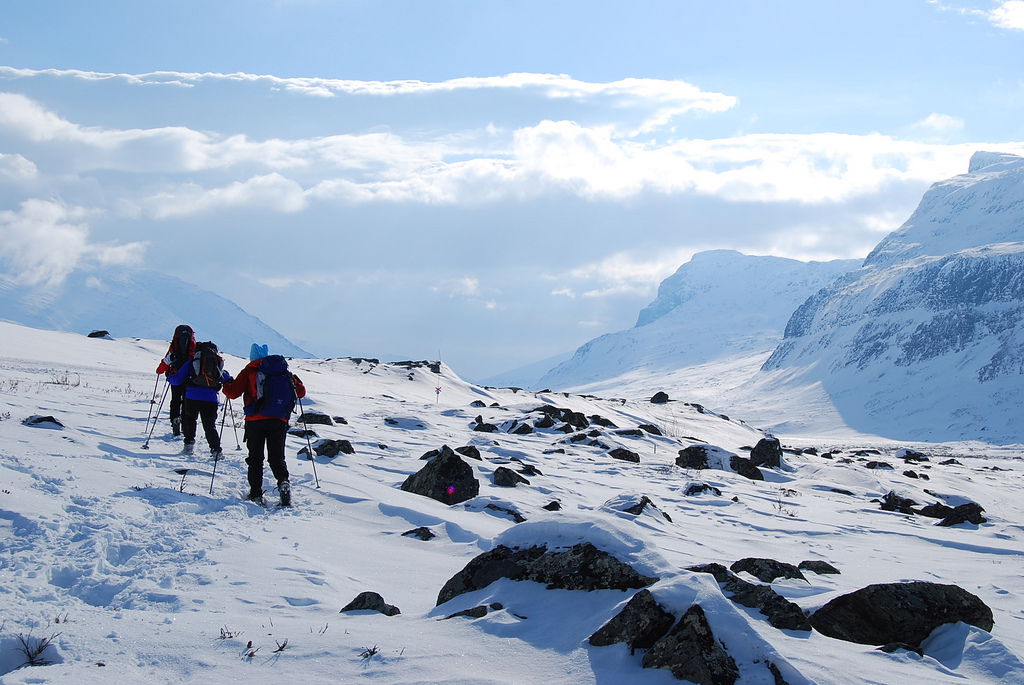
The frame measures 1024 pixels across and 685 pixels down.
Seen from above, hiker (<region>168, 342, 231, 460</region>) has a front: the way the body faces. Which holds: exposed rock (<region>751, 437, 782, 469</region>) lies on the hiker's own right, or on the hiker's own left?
on the hiker's own right

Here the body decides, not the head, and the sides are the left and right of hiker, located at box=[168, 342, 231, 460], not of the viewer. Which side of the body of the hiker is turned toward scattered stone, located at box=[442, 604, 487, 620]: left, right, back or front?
back

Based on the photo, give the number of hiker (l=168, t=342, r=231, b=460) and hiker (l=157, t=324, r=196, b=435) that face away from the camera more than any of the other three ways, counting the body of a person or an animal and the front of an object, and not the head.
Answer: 2

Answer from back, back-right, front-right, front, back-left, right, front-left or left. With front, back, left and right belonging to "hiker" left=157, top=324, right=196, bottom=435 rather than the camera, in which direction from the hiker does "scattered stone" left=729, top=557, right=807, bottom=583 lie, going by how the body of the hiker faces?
back-right

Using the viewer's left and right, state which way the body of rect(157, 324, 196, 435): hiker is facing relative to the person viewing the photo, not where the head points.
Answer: facing away from the viewer

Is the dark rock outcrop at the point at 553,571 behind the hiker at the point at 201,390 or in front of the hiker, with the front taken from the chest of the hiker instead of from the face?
behind

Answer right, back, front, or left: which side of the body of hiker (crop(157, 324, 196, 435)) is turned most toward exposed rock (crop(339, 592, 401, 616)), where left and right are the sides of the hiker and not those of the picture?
back

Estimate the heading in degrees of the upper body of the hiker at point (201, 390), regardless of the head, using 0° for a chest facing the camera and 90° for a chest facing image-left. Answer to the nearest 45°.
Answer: approximately 180°

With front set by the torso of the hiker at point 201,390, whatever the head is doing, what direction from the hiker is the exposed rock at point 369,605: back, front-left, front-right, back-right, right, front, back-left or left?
back
